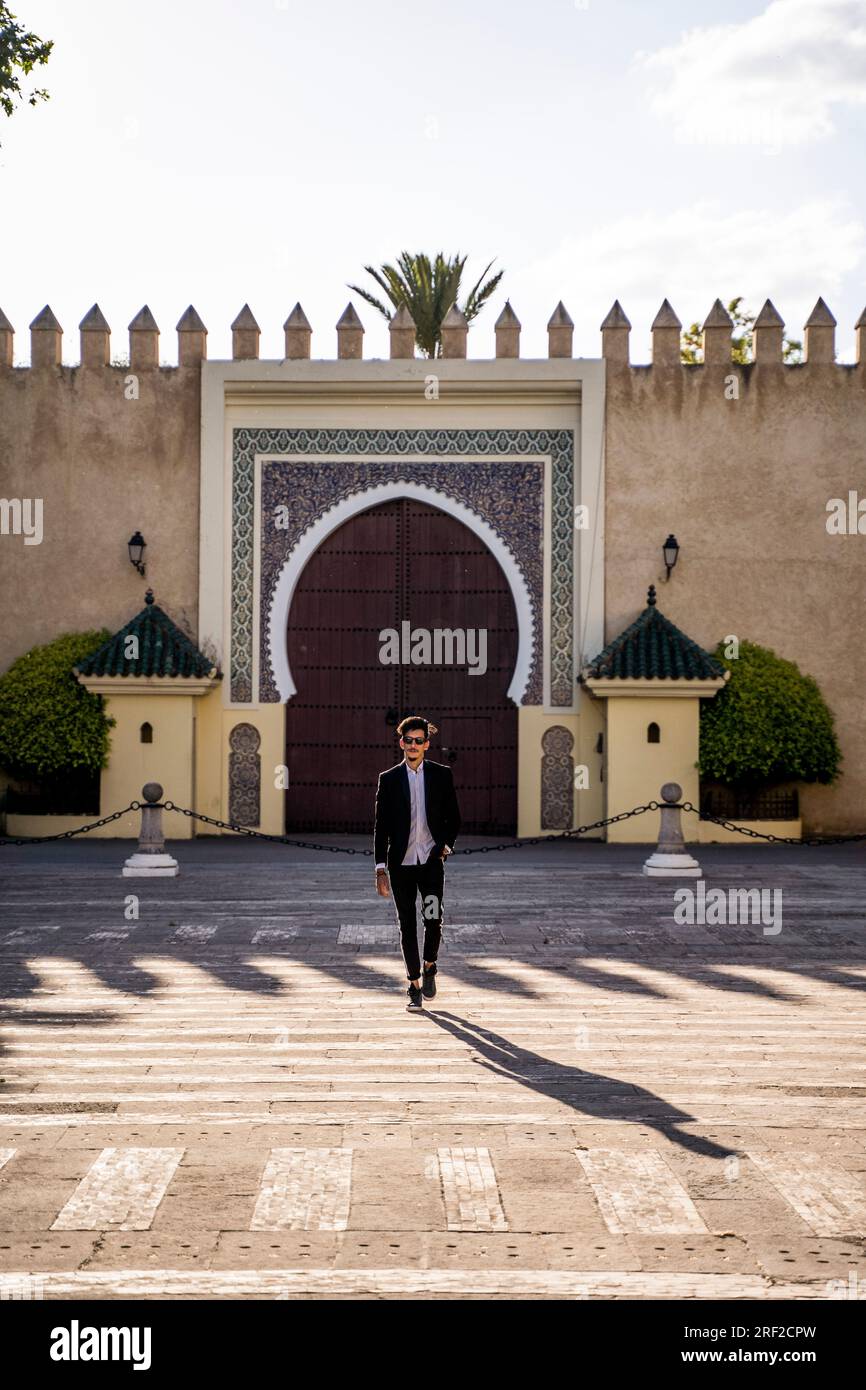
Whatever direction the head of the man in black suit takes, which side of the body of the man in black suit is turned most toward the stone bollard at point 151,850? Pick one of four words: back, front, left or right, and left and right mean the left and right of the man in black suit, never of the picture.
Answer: back

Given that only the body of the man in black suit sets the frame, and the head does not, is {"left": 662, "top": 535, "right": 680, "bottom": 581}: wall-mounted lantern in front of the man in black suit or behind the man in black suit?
behind

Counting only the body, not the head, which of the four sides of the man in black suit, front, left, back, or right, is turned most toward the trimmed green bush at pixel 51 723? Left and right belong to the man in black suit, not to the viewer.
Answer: back

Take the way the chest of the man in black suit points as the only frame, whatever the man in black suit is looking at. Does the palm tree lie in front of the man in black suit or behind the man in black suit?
behind

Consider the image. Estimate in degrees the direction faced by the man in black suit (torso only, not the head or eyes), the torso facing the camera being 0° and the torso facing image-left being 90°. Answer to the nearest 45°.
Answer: approximately 0°

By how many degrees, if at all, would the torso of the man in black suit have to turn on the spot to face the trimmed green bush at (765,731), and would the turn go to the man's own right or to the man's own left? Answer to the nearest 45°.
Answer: approximately 135° to the man's own left

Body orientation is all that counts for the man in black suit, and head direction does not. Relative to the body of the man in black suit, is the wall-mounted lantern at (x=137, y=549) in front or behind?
behind

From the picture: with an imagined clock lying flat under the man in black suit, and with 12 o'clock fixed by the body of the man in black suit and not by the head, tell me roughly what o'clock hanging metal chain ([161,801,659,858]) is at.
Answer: The hanging metal chain is roughly at 6 o'clock from the man in black suit.
